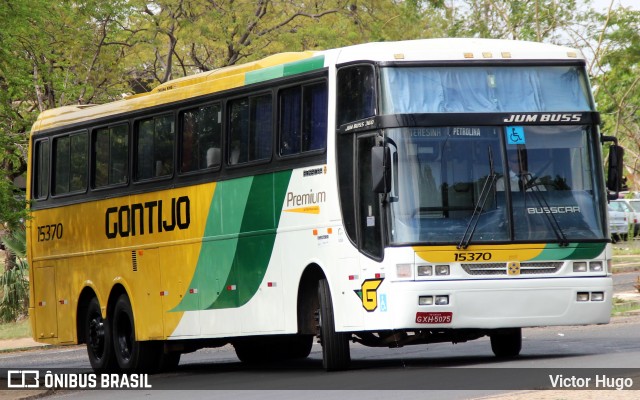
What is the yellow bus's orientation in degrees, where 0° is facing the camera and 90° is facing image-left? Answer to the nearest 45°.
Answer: approximately 315°

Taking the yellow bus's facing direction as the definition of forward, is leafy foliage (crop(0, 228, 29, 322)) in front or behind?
behind
